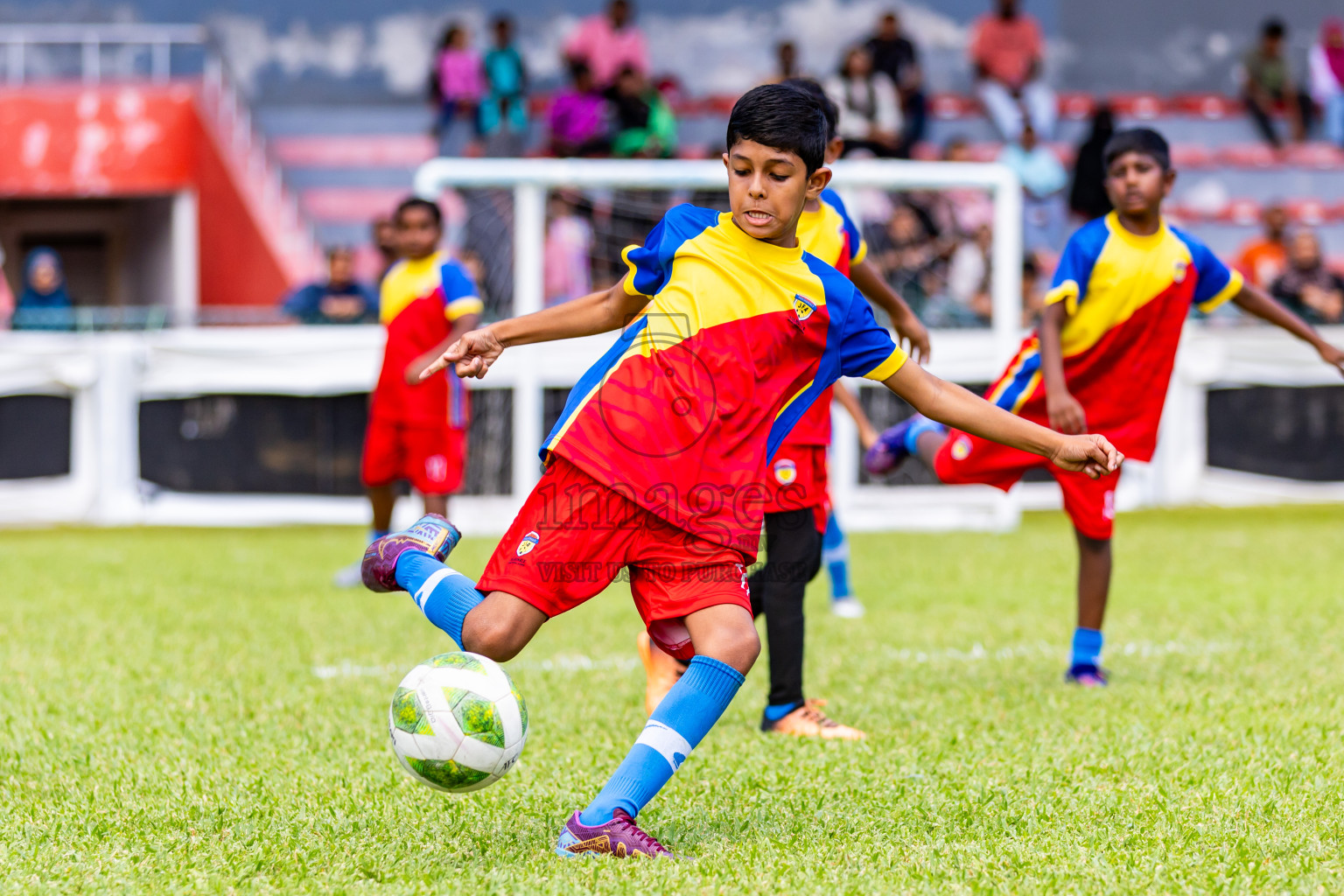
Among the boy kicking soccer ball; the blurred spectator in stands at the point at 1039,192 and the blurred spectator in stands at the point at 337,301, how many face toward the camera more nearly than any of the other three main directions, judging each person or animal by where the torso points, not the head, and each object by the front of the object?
3

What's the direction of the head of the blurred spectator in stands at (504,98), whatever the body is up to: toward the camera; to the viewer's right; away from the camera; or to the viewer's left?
toward the camera

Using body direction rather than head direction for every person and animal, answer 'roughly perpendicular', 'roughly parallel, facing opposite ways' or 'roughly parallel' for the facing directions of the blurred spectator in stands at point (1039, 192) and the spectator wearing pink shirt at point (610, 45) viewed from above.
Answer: roughly parallel

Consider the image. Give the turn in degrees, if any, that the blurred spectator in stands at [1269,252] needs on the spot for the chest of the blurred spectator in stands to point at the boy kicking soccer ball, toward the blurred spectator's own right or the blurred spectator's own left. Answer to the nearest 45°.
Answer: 0° — they already face them

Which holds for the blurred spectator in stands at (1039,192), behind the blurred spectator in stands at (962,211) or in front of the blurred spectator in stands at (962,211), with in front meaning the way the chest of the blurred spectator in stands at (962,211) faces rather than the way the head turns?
behind

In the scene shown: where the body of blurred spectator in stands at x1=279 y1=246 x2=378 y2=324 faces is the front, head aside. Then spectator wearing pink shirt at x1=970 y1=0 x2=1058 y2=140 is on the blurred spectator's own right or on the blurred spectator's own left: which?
on the blurred spectator's own left

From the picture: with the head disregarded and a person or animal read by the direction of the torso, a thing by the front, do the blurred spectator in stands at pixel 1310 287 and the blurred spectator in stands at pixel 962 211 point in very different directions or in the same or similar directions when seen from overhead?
same or similar directions

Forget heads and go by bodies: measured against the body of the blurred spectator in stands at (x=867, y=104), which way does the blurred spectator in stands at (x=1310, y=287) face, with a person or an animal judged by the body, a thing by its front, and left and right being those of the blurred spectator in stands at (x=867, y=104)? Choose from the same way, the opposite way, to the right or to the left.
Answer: the same way

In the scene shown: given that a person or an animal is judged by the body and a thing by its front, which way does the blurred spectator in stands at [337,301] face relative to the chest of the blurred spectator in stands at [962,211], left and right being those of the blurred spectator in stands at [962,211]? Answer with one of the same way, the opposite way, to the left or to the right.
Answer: the same way

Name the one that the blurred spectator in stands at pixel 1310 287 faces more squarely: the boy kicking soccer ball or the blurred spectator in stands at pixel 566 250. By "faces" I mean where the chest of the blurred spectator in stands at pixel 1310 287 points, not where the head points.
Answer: the boy kicking soccer ball

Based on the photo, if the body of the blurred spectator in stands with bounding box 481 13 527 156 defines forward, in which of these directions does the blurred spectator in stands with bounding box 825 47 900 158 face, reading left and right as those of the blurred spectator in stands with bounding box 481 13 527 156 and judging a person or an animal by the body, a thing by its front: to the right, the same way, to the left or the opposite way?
the same way

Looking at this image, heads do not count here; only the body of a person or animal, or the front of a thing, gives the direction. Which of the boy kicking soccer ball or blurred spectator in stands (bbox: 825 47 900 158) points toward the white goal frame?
the blurred spectator in stands

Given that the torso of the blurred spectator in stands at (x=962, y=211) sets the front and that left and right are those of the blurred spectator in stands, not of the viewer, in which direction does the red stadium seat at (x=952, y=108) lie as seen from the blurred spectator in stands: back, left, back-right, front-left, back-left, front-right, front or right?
back

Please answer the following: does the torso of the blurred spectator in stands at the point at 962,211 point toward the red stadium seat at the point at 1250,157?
no

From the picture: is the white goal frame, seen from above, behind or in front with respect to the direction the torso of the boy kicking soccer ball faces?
behind

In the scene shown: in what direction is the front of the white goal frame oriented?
toward the camera

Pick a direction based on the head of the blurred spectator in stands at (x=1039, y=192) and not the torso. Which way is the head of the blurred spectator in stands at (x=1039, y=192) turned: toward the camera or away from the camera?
toward the camera

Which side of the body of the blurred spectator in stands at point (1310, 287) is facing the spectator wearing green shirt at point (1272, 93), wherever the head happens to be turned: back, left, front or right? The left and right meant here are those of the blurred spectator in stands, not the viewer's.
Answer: back

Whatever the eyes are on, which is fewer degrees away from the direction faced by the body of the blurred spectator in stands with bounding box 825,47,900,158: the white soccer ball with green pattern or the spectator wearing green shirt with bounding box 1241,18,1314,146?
the white soccer ball with green pattern

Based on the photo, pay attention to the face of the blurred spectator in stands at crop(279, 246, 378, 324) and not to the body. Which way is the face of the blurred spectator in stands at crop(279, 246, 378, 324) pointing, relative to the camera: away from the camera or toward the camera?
toward the camera
